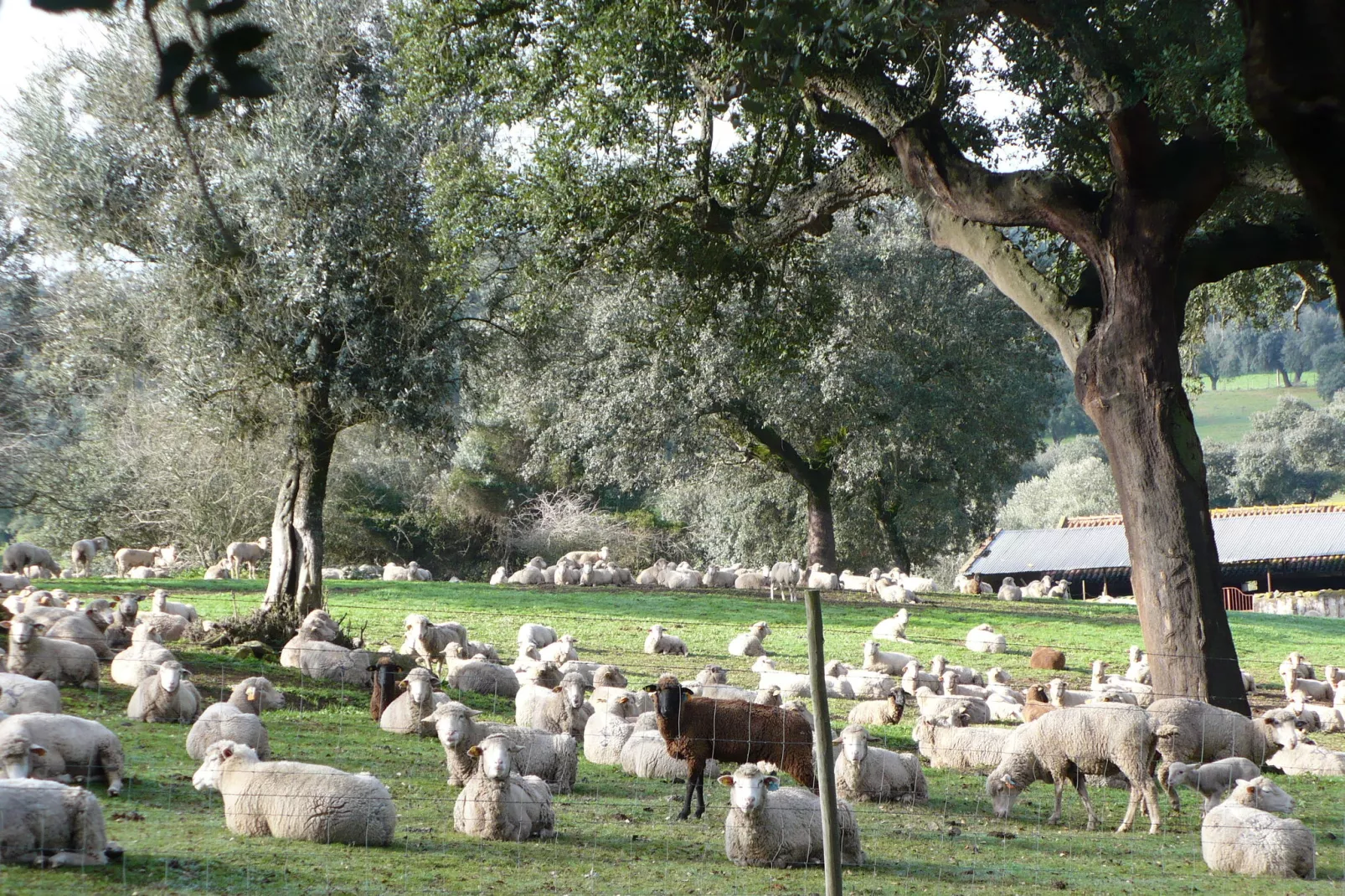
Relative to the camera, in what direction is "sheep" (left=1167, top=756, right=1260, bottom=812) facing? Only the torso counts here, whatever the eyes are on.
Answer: to the viewer's left

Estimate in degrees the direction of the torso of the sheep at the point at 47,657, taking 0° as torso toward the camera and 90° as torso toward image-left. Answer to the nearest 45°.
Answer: approximately 45°

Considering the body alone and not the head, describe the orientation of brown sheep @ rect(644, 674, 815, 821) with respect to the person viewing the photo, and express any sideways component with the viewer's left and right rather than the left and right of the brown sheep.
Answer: facing to the left of the viewer

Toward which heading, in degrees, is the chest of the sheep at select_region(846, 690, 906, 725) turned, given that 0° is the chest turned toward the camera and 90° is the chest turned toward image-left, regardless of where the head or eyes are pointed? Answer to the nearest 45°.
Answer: approximately 270°

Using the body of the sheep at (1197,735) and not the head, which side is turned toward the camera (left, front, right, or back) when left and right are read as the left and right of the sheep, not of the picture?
right

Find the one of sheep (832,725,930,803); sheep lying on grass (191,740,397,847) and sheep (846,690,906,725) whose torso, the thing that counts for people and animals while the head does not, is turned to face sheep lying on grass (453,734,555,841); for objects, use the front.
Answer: sheep (832,725,930,803)

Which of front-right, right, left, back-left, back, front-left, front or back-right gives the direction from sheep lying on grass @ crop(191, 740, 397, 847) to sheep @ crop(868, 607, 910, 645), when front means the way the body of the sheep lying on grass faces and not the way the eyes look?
back-right

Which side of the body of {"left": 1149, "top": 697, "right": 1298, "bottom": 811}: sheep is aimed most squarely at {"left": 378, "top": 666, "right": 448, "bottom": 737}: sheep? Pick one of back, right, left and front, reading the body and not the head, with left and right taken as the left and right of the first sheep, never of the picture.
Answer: back

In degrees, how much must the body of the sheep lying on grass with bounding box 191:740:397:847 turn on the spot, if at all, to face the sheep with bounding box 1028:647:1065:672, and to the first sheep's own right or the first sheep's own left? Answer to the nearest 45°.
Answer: approximately 135° to the first sheep's own right

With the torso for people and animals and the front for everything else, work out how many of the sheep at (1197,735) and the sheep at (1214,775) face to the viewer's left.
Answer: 1
